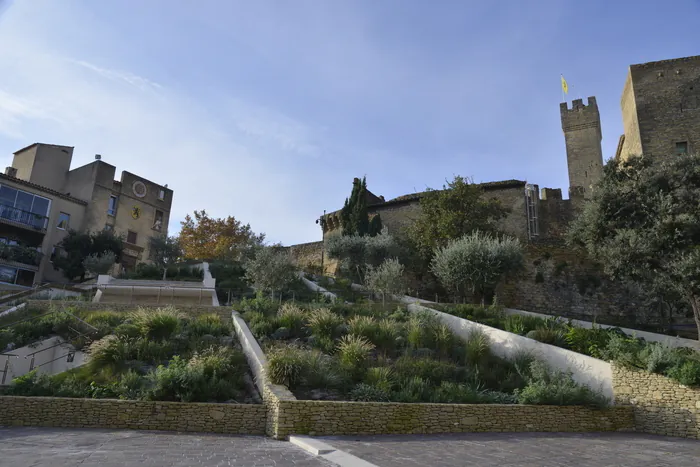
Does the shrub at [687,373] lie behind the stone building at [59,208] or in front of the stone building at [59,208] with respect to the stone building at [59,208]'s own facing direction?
in front

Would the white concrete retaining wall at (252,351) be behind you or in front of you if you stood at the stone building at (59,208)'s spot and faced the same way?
in front

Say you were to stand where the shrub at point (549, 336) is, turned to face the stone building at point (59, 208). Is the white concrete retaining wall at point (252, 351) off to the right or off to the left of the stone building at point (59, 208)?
left

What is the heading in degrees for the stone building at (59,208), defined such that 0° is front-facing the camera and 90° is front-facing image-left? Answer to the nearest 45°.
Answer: approximately 315°

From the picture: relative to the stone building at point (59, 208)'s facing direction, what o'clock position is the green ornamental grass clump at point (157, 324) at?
The green ornamental grass clump is roughly at 1 o'clock from the stone building.

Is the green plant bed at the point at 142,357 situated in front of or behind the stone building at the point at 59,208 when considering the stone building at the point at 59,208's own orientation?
in front
